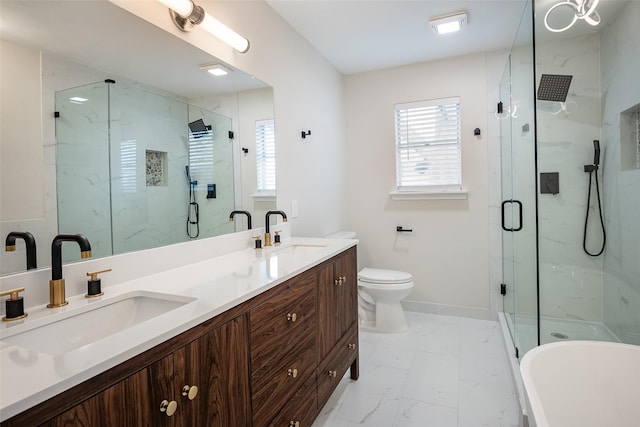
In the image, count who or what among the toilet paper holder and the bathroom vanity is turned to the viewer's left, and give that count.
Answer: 0

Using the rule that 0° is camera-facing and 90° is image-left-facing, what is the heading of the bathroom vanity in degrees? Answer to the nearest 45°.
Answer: approximately 315°

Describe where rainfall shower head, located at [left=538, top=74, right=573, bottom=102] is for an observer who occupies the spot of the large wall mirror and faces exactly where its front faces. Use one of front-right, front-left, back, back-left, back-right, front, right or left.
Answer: front-left

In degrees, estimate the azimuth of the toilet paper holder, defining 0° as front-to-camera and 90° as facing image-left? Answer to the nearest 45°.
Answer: approximately 0°

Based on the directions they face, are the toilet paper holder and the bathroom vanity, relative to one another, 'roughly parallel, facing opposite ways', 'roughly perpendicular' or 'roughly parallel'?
roughly perpendicular

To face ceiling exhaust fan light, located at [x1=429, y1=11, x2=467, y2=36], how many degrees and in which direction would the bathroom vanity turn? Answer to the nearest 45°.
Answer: approximately 90° to its left

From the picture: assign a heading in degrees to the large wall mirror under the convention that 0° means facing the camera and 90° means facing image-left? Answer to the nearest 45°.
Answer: approximately 315°

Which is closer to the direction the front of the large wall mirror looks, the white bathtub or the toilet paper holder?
the white bathtub

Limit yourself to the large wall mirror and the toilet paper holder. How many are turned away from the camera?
0

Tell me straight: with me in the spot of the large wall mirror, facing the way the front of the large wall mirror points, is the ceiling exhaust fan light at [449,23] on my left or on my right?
on my left
